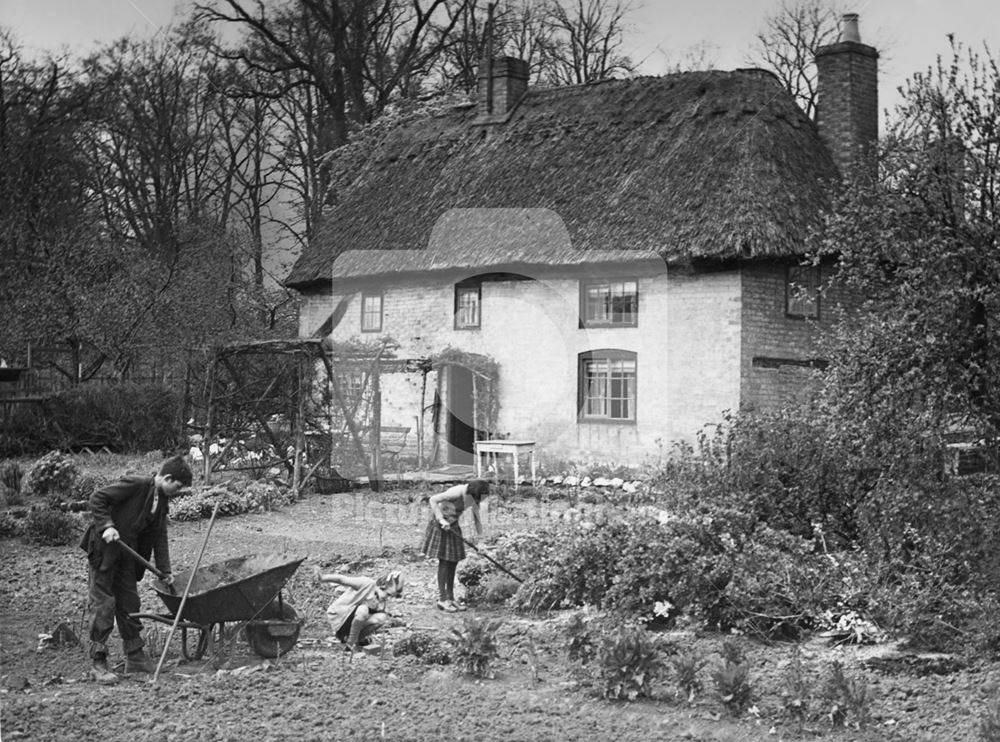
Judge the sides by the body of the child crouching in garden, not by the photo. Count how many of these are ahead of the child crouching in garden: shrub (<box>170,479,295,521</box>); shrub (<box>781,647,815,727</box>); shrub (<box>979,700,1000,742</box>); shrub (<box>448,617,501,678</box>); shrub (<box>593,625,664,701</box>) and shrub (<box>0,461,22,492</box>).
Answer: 4

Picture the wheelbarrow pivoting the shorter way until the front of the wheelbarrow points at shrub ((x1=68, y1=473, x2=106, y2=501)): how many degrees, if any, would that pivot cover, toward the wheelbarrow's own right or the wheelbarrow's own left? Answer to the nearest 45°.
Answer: approximately 90° to the wheelbarrow's own left

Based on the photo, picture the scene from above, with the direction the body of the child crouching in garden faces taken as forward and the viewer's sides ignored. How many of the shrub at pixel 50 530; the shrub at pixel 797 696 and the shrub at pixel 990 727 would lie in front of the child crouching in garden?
2

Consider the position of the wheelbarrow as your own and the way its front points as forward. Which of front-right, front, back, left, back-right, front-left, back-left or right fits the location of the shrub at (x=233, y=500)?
left

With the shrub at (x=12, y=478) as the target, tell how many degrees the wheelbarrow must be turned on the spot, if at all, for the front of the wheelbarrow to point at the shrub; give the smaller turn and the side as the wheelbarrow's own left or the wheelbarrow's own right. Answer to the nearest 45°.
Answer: approximately 90° to the wheelbarrow's own left

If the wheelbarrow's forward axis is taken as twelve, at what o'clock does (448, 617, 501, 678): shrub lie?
The shrub is roughly at 1 o'clock from the wheelbarrow.

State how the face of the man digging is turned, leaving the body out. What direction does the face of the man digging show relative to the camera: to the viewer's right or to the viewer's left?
to the viewer's right

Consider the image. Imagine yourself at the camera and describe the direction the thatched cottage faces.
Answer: facing the viewer and to the left of the viewer

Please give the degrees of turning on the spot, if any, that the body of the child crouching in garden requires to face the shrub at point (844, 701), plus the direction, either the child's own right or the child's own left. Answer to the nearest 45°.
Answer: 0° — they already face it

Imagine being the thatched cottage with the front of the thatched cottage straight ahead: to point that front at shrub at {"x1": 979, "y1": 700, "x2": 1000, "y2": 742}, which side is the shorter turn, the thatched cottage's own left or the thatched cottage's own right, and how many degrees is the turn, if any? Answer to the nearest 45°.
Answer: approximately 45° to the thatched cottage's own left

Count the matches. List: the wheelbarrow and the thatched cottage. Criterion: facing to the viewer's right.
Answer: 1

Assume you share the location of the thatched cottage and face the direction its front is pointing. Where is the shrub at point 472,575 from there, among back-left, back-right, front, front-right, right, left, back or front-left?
front-left

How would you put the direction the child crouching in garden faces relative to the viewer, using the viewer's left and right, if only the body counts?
facing the viewer and to the right of the viewer

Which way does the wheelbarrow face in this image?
to the viewer's right
